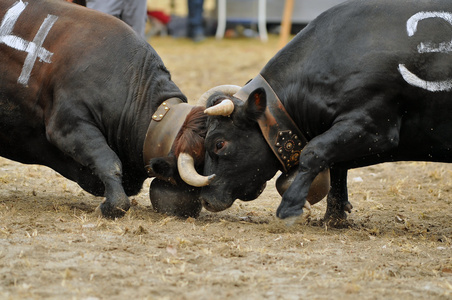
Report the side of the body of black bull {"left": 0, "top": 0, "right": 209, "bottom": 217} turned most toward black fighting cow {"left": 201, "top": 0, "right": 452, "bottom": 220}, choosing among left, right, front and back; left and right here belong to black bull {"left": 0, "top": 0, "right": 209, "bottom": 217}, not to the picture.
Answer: front

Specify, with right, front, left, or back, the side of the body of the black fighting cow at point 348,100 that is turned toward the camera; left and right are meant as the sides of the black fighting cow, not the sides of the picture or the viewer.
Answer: left

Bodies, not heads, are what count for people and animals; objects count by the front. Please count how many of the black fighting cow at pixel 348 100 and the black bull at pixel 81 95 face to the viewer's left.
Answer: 1

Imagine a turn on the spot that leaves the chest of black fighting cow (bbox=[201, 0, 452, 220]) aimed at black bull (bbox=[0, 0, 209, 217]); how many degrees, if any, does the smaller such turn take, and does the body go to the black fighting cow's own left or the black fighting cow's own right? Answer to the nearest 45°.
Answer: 0° — it already faces it

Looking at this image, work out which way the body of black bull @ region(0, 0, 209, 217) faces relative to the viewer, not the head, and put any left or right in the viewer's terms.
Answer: facing to the right of the viewer

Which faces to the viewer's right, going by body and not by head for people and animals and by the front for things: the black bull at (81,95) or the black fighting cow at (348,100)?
the black bull at (81,95)

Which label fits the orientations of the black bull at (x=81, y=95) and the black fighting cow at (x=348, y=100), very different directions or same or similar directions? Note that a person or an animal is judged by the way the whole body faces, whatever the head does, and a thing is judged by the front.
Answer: very different directions
